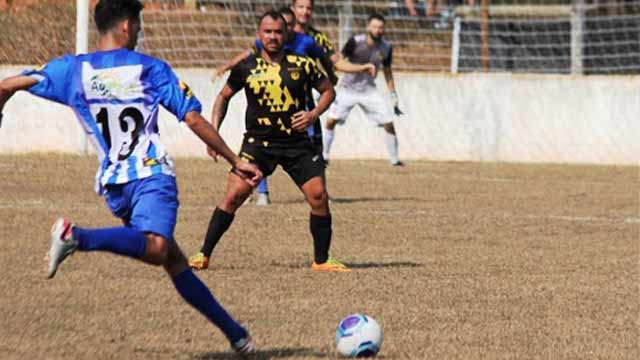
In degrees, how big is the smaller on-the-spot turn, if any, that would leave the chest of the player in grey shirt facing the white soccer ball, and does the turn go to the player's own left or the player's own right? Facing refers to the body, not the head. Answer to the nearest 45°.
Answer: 0° — they already face it

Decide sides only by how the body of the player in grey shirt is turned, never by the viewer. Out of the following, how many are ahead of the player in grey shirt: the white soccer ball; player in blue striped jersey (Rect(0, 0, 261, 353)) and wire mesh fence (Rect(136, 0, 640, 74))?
2

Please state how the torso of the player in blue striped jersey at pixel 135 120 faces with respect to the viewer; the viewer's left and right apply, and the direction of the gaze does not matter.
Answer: facing away from the viewer and to the right of the viewer

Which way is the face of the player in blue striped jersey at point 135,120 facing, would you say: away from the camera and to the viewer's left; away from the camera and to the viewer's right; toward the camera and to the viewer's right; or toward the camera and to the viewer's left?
away from the camera and to the viewer's right

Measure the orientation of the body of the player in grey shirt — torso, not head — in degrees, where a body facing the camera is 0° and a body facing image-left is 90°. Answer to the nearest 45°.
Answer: approximately 0°

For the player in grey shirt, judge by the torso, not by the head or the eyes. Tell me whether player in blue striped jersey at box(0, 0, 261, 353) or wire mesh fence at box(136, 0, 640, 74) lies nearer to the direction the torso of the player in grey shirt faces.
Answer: the player in blue striped jersey

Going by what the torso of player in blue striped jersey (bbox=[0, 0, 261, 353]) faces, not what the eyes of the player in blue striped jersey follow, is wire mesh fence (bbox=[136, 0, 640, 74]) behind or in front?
in front
